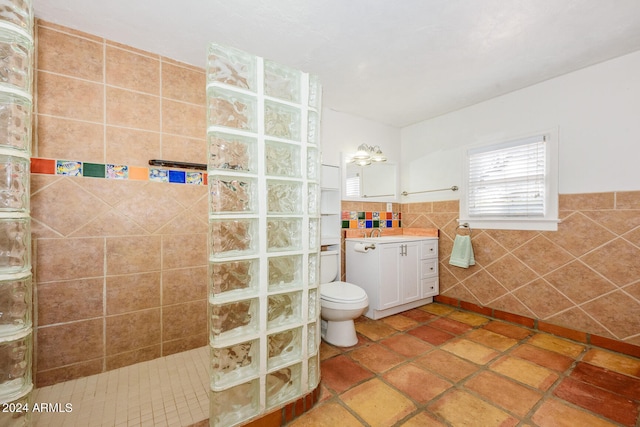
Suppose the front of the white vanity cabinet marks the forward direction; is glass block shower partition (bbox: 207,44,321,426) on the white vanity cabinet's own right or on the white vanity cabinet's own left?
on the white vanity cabinet's own right

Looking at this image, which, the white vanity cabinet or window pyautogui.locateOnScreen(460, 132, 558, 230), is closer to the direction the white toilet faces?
the window

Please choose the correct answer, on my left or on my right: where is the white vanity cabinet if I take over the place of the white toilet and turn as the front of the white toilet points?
on my left

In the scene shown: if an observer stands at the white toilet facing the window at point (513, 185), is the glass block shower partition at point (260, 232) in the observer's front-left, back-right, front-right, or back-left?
back-right

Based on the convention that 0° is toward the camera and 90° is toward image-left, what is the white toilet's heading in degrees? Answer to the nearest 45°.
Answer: approximately 315°

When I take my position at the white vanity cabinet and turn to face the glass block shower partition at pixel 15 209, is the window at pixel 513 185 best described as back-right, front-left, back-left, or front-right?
back-left

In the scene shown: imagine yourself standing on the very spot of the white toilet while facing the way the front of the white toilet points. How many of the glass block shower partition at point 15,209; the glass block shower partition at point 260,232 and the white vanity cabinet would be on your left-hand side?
1

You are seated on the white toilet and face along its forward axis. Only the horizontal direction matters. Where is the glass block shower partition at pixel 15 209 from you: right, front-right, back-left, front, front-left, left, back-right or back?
right
